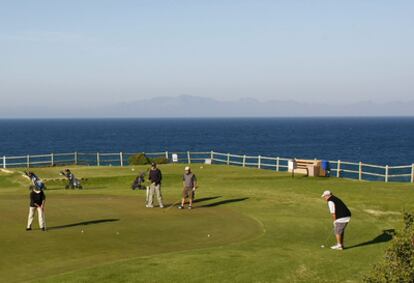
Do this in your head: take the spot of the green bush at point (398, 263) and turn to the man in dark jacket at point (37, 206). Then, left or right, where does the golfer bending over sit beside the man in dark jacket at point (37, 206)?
right

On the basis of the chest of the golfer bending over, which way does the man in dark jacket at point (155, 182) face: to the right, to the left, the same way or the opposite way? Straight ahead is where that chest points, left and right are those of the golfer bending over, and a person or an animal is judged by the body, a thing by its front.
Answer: to the left

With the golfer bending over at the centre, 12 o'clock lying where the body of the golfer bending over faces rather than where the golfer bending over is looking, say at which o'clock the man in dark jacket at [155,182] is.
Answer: The man in dark jacket is roughly at 1 o'clock from the golfer bending over.

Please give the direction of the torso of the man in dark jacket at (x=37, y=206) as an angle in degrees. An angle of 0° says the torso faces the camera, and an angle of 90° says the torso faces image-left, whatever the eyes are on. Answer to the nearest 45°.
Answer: approximately 0°

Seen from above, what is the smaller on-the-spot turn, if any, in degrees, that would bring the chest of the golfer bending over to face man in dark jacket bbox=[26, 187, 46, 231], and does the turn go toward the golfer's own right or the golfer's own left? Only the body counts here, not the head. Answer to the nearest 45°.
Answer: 0° — they already face them

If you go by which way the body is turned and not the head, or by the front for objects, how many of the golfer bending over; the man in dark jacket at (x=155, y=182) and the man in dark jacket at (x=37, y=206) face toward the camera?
2

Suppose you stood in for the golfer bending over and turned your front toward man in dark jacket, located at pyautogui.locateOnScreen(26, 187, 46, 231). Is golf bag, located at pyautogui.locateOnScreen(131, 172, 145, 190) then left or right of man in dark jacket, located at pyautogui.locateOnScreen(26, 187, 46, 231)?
right

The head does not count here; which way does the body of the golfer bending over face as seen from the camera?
to the viewer's left
